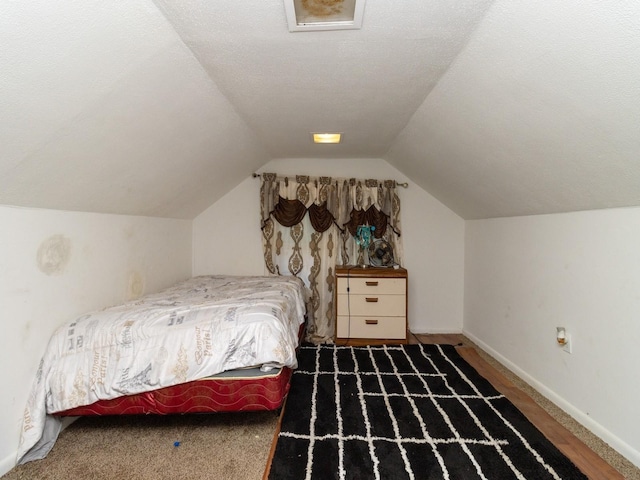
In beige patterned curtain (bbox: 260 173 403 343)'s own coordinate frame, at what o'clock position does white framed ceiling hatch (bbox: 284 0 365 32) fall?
The white framed ceiling hatch is roughly at 12 o'clock from the beige patterned curtain.

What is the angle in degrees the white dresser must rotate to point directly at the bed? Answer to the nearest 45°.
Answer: approximately 45° to its right

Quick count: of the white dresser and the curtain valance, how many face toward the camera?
2

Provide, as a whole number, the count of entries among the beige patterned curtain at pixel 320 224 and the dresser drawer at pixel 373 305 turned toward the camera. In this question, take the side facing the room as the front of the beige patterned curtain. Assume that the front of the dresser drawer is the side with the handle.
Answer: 2

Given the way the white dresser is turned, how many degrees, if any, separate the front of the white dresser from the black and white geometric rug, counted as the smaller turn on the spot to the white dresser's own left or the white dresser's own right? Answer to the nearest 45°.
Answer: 0° — it already faces it

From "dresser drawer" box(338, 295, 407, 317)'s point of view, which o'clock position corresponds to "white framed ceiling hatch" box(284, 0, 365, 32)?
The white framed ceiling hatch is roughly at 12 o'clock from the dresser drawer.

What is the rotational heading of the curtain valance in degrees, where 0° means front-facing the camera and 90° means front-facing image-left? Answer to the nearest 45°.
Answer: approximately 0°

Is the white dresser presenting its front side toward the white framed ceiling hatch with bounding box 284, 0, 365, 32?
yes
